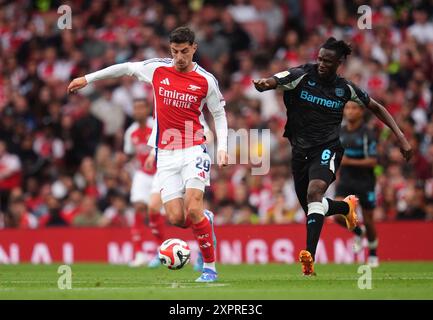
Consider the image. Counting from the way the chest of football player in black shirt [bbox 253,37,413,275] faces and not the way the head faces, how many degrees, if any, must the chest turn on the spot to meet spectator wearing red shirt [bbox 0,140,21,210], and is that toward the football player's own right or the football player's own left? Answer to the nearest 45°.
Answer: approximately 135° to the football player's own right

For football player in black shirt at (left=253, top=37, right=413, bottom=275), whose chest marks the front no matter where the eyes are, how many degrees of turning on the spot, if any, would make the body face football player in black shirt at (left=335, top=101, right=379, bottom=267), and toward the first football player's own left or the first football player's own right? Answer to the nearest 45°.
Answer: approximately 180°

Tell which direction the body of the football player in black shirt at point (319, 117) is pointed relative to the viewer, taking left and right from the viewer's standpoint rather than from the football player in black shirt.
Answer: facing the viewer

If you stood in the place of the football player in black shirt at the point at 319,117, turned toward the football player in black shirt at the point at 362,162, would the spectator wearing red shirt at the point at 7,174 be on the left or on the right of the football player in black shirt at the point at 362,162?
left
